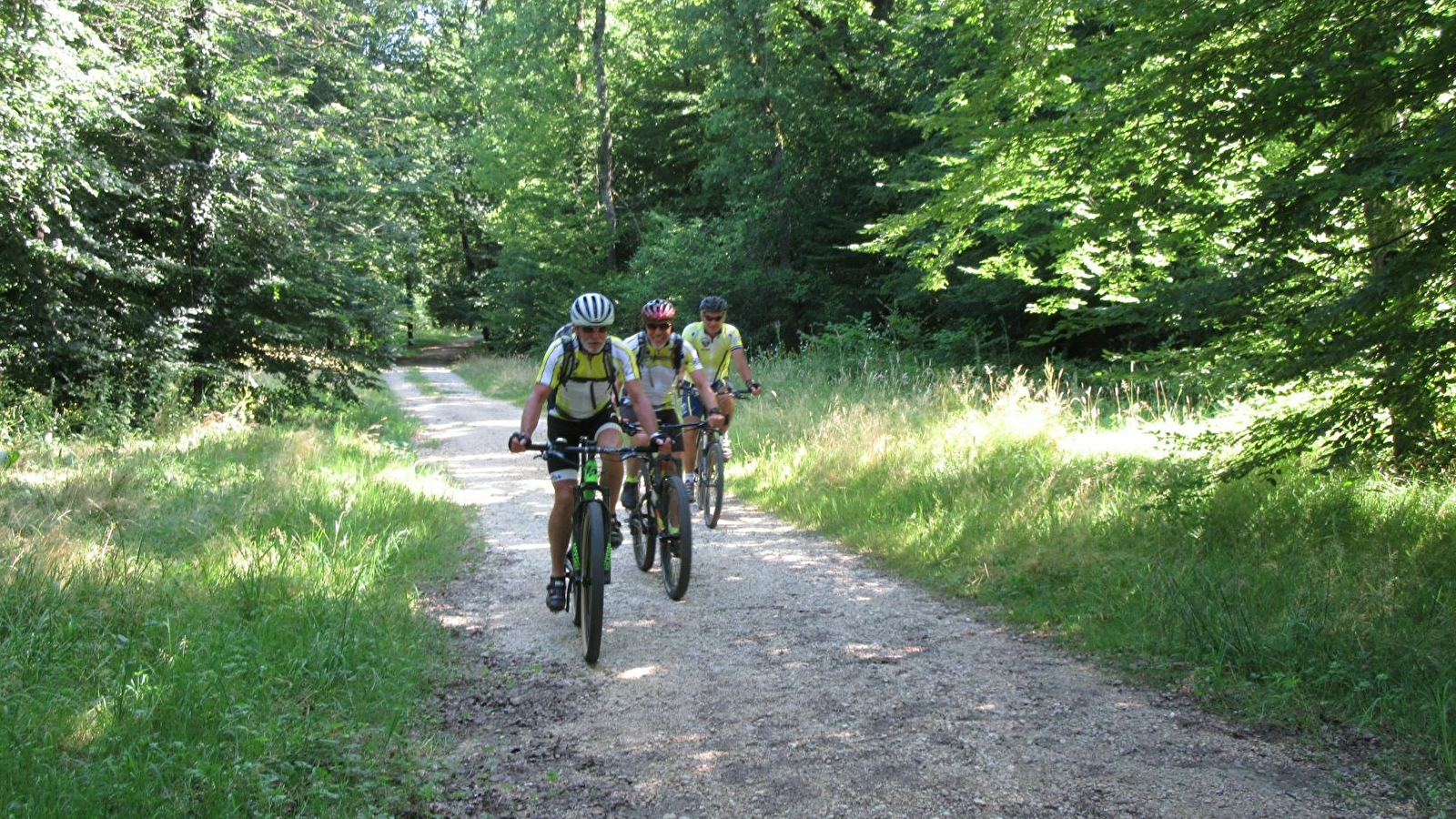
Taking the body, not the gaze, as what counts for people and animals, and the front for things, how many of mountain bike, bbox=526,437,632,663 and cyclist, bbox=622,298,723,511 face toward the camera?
2

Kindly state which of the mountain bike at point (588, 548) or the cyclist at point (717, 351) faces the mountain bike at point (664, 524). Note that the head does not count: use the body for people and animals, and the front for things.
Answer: the cyclist

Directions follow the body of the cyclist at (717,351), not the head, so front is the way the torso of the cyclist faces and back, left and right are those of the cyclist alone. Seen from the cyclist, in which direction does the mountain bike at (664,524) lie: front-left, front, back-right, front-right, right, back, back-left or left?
front

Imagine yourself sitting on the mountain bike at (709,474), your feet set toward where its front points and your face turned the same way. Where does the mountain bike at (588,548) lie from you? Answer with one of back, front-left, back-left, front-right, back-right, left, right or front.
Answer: front

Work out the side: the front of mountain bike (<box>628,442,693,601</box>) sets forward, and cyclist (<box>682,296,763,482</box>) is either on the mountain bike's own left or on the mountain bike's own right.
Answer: on the mountain bike's own left

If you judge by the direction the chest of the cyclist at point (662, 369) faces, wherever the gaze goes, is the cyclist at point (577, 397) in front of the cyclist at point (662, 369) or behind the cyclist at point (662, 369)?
in front

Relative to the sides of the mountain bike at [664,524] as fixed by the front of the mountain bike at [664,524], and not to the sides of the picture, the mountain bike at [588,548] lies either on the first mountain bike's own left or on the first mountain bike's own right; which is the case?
on the first mountain bike's own right

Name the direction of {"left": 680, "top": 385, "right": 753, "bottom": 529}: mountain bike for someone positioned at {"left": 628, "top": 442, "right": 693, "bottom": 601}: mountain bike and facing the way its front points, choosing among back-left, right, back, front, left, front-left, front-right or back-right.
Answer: back-left

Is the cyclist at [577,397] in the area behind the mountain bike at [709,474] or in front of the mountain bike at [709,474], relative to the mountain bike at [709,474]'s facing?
in front

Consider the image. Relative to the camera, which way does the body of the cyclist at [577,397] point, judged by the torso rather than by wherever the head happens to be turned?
toward the camera

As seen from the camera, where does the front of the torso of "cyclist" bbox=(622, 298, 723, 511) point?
toward the camera

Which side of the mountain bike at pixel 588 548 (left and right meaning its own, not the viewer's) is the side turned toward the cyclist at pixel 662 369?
back

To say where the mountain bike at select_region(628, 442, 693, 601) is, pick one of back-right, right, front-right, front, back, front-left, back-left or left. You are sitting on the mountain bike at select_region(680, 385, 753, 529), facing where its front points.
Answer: front
